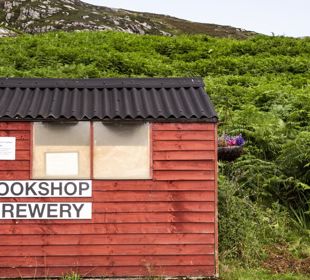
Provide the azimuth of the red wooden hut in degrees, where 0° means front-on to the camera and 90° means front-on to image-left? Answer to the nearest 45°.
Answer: approximately 0°
